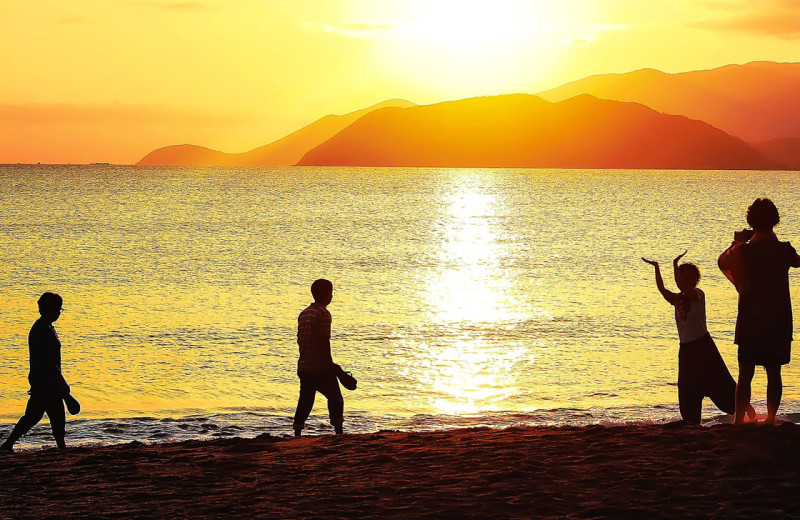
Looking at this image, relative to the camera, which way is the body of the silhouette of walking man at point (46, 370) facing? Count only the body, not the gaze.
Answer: to the viewer's right

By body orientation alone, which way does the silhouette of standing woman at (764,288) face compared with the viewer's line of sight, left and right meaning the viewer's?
facing away from the viewer and to the left of the viewer

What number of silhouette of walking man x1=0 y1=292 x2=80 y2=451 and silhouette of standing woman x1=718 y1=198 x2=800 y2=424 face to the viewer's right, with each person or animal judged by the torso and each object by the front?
1

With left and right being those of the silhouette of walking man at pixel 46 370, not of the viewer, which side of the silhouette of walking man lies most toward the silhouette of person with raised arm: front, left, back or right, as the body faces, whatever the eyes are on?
front

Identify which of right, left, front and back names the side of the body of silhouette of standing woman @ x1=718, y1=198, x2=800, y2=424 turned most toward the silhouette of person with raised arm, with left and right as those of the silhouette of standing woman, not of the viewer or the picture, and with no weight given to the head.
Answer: left

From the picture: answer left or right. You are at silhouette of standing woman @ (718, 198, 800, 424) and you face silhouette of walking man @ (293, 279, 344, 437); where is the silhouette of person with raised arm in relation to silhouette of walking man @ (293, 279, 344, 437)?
right

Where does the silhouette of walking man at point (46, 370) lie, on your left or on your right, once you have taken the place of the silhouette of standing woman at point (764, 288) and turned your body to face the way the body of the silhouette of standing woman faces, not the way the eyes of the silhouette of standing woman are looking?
on your left

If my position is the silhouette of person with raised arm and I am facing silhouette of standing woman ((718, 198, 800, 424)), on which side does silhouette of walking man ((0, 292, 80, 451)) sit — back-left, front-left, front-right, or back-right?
back-right
